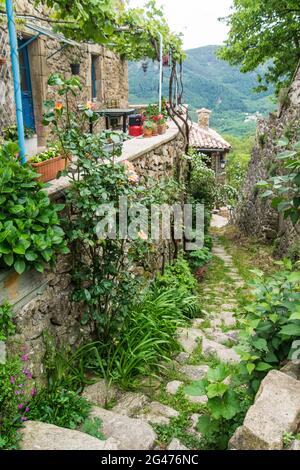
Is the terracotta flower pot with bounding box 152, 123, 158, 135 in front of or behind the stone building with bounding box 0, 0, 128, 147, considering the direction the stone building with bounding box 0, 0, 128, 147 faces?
in front

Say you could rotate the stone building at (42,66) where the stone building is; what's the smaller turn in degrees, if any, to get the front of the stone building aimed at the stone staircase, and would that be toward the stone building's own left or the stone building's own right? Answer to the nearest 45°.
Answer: approximately 45° to the stone building's own right

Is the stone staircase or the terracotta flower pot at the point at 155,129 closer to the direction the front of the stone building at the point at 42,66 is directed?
the terracotta flower pot

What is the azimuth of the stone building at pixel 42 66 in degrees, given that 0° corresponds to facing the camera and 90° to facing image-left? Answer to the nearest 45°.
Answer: approximately 315°

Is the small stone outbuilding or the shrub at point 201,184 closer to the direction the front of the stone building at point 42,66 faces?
the shrub

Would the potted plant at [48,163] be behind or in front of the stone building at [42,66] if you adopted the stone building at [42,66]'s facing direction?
in front

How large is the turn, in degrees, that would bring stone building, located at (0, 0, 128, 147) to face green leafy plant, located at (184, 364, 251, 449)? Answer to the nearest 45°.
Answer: approximately 45° to its right

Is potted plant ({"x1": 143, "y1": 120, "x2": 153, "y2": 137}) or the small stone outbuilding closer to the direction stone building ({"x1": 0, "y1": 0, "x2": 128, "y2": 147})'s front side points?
the potted plant

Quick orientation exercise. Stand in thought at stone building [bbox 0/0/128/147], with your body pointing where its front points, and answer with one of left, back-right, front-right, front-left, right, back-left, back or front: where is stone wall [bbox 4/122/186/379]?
front-right

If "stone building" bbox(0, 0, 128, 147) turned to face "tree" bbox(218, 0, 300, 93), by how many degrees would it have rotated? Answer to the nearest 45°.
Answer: approximately 90° to its left

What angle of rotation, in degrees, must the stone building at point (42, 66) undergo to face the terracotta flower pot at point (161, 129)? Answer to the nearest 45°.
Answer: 0° — it already faces it

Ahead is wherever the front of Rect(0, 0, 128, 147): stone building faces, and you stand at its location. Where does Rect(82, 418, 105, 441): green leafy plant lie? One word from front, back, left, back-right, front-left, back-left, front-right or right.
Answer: front-right
